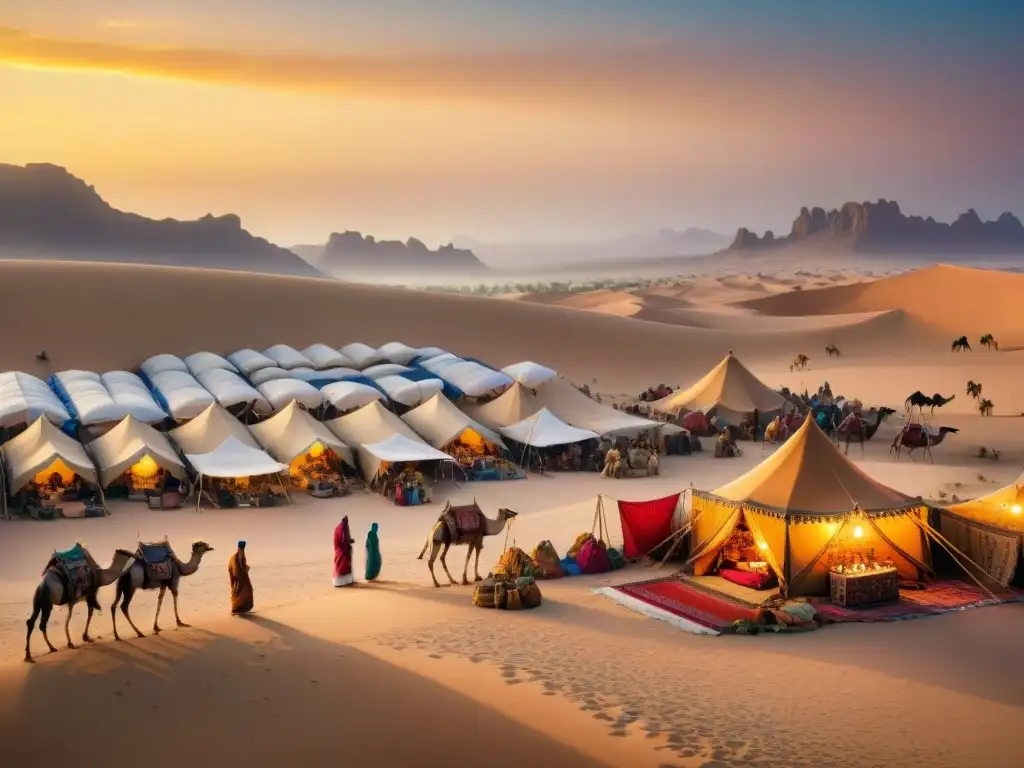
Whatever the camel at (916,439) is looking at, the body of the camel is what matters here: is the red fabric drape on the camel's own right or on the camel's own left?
on the camel's own right

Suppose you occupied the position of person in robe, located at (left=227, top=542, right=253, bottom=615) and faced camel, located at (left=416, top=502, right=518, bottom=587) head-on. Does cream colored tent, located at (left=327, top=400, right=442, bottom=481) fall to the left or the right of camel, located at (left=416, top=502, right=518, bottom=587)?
left

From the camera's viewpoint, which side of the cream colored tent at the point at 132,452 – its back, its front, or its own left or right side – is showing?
front

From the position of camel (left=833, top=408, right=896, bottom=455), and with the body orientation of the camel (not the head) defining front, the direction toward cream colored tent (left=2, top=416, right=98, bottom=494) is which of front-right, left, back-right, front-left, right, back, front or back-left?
back-right

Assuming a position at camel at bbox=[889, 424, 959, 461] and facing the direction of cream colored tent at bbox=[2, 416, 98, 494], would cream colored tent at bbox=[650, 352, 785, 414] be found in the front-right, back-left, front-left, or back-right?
front-right

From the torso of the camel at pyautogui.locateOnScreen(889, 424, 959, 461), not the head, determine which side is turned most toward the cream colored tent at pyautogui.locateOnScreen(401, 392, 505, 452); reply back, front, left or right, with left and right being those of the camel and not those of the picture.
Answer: back

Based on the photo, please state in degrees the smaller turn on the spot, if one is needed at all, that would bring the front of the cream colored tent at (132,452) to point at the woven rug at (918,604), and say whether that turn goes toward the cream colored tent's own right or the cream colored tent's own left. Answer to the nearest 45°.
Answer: approximately 45° to the cream colored tent's own left

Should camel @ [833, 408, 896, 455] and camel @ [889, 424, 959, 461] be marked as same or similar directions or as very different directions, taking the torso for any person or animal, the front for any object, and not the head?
same or similar directions

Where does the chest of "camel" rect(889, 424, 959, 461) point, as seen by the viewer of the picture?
to the viewer's right

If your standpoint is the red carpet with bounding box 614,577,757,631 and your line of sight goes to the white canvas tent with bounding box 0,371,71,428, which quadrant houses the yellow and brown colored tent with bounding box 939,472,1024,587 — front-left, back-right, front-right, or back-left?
back-right

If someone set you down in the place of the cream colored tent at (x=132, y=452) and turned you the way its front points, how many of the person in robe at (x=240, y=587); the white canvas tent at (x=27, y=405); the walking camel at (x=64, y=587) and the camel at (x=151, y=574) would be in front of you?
3

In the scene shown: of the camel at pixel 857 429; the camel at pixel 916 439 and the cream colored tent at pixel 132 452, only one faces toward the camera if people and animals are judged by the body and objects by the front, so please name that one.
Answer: the cream colored tent

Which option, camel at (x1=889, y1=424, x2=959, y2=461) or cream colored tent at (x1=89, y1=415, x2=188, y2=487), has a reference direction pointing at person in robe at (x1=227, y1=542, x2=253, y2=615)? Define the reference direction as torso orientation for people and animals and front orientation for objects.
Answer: the cream colored tent

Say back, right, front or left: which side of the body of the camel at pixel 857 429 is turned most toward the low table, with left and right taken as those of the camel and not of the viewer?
right

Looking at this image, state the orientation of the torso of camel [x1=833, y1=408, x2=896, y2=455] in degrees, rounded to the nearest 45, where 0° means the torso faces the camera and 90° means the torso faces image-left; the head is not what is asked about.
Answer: approximately 270°
